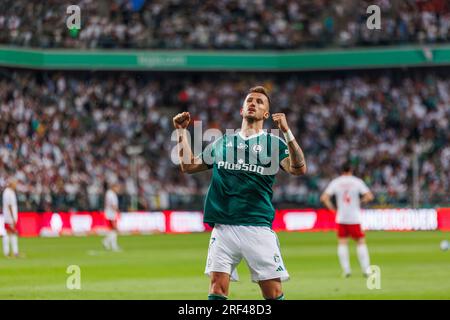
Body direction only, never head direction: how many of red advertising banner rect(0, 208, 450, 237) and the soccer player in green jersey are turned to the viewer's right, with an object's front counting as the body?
0

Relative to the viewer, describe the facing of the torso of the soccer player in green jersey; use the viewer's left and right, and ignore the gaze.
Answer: facing the viewer

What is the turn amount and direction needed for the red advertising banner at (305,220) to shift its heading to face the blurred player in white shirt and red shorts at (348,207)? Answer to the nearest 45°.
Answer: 0° — it already faces them

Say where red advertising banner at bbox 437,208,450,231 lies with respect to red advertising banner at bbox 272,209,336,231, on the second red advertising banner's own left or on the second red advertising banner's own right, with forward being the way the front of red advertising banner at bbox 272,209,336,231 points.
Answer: on the second red advertising banner's own left

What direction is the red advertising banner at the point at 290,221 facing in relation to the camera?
toward the camera

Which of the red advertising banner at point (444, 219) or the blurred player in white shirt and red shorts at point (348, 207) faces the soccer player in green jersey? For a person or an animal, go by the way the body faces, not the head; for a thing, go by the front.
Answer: the red advertising banner

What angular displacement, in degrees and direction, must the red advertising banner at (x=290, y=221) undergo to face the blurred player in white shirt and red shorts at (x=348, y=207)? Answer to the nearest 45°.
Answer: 0° — it already faces them

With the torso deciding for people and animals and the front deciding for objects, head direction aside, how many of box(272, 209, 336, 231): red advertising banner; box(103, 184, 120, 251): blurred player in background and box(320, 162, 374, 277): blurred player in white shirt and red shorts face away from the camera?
1

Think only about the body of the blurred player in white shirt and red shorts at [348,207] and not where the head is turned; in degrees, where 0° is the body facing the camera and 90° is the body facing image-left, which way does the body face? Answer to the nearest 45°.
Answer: approximately 180°
